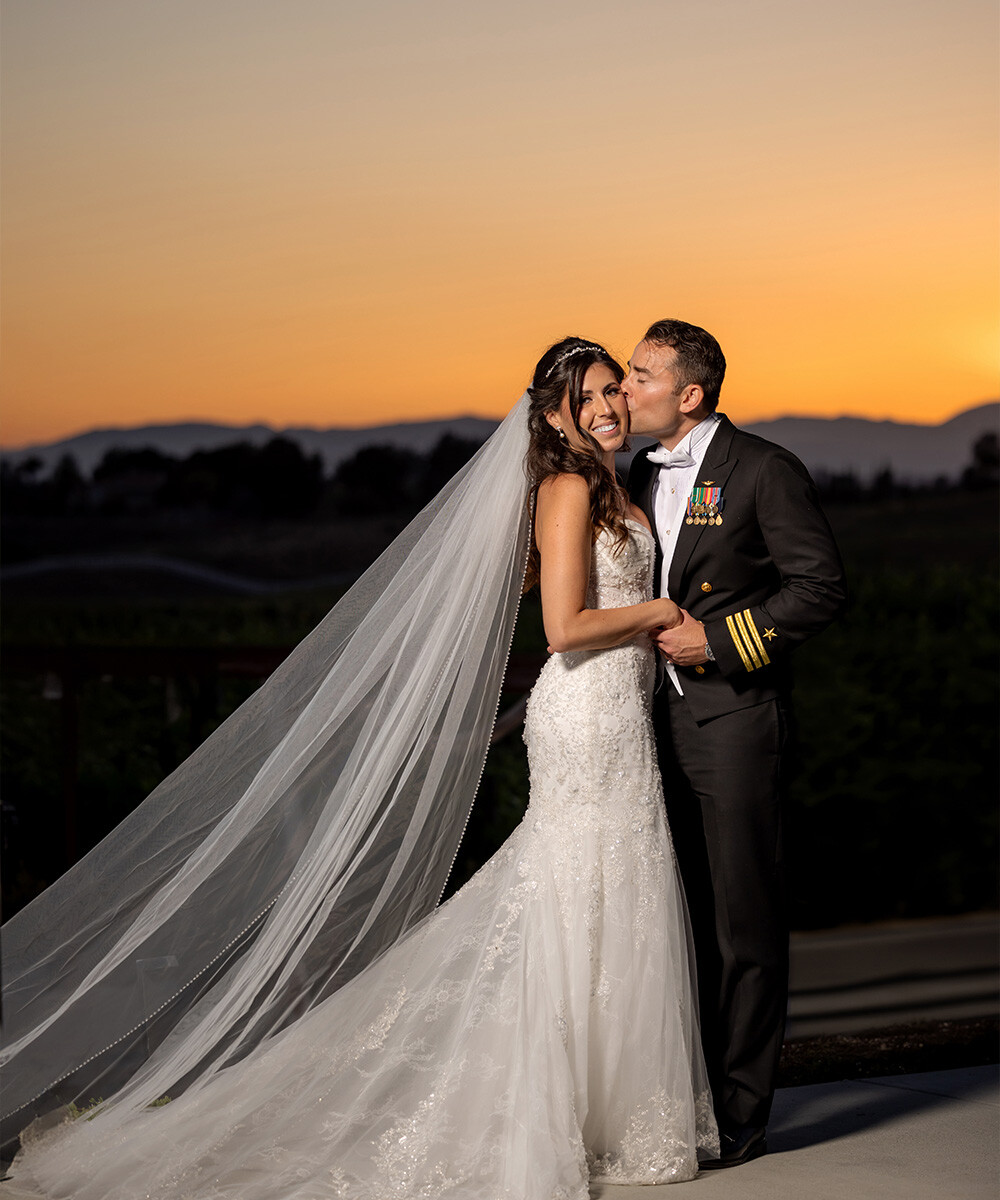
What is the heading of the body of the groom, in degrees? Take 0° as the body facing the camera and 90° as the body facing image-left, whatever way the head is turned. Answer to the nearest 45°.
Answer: approximately 45°

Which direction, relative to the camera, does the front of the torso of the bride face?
to the viewer's right

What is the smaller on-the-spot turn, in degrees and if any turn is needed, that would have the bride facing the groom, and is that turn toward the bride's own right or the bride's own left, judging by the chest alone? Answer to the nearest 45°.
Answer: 0° — they already face them

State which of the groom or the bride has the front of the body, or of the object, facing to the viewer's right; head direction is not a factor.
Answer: the bride

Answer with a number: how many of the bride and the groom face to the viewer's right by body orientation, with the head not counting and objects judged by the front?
1
